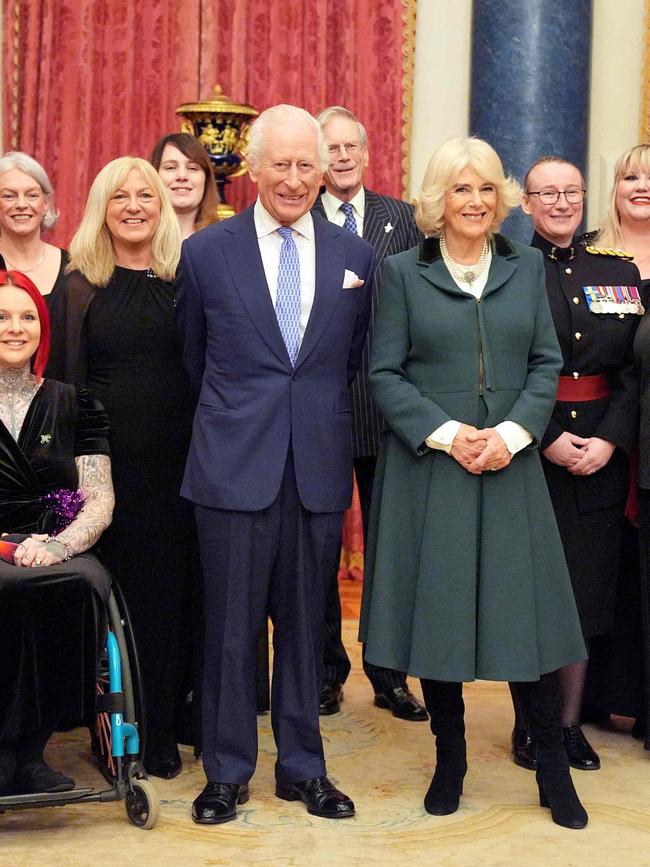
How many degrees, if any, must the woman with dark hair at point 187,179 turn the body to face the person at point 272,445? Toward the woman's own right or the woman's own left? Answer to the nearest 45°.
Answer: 0° — they already face them

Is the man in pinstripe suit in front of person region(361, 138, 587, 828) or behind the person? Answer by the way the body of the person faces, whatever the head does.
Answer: behind

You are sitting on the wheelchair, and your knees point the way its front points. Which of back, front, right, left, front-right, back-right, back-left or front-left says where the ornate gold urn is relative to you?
back

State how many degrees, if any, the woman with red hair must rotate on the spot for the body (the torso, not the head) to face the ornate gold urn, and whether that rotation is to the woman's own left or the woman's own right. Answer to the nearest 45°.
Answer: approximately 180°

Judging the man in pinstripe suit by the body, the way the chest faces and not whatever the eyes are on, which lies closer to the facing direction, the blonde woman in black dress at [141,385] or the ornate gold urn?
the blonde woman in black dress

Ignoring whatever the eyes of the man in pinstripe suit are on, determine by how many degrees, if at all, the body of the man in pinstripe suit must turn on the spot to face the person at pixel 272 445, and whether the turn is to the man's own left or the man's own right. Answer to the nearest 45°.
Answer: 0° — they already face them

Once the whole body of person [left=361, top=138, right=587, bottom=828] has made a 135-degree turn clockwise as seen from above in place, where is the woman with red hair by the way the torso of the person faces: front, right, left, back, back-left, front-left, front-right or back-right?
front-left

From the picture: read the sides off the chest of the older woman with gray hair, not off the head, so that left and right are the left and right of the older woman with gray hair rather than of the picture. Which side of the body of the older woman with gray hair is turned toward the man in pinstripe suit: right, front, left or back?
left

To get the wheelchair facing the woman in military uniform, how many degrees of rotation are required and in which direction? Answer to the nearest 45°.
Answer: approximately 90° to its left
